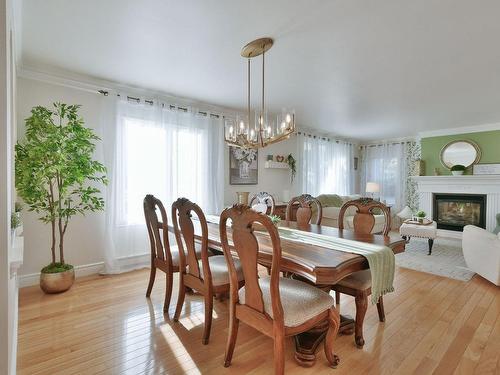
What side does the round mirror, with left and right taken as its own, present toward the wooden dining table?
front

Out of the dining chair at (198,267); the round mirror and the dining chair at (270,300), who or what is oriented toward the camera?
the round mirror

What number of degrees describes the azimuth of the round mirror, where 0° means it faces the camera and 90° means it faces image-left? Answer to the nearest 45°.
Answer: approximately 0°

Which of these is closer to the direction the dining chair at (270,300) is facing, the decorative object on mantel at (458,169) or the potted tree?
the decorative object on mantel

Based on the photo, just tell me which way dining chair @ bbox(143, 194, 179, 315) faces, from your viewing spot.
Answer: facing away from the viewer and to the right of the viewer

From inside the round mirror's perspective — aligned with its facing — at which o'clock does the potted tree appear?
The potted tree is roughly at 1 o'clock from the round mirror.

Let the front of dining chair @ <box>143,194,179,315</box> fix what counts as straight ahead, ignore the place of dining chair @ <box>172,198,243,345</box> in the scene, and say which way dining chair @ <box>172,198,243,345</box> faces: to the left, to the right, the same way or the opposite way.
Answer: the same way

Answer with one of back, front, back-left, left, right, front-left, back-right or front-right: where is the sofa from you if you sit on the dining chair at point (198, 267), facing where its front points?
front

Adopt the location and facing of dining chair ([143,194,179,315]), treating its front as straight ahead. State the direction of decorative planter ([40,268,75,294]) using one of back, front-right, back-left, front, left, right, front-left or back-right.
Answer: left

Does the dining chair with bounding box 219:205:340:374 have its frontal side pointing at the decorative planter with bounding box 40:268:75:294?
no

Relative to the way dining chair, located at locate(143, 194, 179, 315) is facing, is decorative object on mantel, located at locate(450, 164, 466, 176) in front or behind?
in front

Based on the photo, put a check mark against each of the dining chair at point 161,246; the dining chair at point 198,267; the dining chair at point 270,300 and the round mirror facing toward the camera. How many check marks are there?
1

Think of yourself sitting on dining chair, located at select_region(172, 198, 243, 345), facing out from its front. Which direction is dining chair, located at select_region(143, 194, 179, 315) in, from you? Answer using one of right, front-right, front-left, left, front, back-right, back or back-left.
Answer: left

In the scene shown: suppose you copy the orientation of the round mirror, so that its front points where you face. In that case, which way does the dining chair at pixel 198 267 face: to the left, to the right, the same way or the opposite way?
the opposite way

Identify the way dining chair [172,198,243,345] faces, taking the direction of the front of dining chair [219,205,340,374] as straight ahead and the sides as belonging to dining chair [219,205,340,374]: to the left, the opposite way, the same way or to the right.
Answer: the same way

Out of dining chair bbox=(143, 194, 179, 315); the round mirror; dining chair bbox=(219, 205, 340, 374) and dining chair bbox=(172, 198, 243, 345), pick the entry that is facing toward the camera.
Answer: the round mirror
